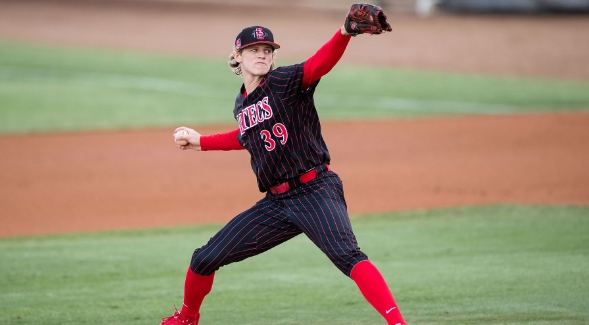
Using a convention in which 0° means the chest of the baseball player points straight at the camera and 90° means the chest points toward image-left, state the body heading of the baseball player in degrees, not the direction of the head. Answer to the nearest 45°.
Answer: approximately 45°
